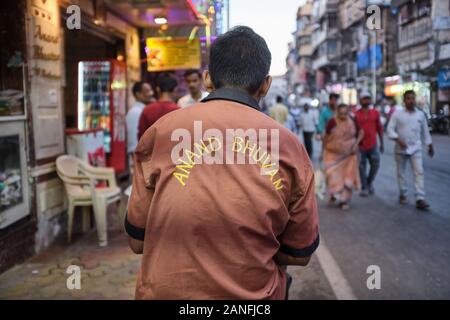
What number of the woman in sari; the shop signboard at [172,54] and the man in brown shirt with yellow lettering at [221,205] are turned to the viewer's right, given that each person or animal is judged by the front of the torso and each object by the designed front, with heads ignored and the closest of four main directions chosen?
0

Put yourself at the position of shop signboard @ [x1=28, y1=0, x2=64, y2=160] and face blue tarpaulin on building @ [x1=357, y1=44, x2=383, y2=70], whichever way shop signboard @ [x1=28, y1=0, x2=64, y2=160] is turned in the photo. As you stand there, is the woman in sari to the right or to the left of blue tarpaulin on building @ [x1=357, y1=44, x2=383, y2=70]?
right

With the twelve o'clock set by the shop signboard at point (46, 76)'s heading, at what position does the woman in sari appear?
The woman in sari is roughly at 10 o'clock from the shop signboard.

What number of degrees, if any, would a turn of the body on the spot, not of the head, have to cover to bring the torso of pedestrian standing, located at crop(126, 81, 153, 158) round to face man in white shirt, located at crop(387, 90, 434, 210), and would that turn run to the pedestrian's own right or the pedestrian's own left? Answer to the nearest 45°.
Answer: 0° — they already face them

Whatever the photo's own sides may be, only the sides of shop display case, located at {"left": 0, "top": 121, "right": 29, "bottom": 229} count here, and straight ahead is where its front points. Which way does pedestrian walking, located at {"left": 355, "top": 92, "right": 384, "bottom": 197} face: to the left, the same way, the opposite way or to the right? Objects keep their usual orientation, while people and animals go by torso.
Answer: to the right

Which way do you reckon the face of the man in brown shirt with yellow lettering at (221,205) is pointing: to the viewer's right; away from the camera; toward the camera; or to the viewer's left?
away from the camera

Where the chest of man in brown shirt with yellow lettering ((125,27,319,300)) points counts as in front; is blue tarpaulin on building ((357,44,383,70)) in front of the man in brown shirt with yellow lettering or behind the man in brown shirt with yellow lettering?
in front

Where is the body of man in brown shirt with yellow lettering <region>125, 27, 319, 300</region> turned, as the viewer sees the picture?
away from the camera

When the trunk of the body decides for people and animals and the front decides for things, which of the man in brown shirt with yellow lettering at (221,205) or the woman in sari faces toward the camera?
the woman in sari

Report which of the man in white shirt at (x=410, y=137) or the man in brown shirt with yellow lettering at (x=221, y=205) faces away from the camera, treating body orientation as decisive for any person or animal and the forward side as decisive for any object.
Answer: the man in brown shirt with yellow lettering

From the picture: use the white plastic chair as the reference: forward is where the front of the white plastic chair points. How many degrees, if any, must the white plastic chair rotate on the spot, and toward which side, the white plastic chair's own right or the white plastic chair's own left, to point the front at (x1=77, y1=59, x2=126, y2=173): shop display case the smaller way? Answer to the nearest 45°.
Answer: approximately 135° to the white plastic chair's own left

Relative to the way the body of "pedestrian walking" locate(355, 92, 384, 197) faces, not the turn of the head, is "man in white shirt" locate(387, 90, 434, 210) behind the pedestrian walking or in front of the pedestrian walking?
in front

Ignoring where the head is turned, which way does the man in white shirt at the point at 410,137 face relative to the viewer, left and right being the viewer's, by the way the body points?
facing the viewer

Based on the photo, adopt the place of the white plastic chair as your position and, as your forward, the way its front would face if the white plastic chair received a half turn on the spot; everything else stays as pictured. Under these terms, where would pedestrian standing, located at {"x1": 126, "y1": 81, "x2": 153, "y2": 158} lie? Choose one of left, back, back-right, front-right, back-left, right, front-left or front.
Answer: right

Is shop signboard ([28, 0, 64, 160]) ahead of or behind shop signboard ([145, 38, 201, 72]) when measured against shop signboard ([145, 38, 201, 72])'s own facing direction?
ahead

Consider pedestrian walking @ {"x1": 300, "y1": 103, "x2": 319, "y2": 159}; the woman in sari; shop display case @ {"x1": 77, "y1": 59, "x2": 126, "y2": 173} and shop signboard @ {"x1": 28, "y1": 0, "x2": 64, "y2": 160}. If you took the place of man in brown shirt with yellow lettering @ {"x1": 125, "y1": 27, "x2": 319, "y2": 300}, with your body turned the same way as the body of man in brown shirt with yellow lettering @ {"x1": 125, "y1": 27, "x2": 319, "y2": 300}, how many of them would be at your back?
0

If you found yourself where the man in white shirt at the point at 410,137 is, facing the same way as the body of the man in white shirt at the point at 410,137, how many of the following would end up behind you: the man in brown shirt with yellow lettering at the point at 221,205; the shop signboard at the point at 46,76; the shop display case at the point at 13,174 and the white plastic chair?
0

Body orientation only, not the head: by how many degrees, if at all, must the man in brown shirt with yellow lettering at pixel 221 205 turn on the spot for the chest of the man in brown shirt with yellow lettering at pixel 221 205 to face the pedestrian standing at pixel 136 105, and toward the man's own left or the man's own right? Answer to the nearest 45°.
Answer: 0° — they already face them

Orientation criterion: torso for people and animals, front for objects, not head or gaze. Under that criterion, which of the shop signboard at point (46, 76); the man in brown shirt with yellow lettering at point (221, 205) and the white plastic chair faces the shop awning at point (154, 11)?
the man in brown shirt with yellow lettering

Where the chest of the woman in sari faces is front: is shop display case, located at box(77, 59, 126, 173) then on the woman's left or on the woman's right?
on the woman's right

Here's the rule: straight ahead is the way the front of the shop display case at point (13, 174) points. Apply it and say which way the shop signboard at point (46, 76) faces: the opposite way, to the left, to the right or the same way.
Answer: the same way
